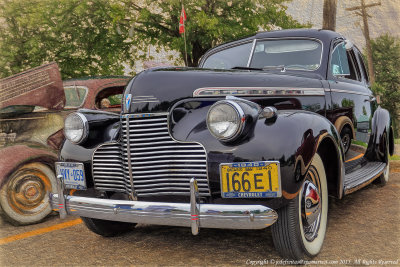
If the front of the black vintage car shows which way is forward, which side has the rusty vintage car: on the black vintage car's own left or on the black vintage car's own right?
on the black vintage car's own right

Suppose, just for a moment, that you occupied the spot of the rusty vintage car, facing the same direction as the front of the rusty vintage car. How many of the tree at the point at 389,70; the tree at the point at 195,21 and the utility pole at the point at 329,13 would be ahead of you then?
0

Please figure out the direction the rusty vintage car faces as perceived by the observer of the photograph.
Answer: facing the viewer and to the left of the viewer

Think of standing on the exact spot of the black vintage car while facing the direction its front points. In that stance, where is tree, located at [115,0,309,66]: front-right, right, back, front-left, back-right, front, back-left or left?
back-right

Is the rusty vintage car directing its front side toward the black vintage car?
no

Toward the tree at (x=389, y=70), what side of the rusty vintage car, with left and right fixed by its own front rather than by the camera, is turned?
back

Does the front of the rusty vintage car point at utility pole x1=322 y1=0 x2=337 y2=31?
no

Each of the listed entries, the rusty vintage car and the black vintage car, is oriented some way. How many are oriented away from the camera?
0

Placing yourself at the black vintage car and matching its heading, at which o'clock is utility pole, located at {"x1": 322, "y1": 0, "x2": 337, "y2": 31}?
The utility pole is roughly at 5 o'clock from the black vintage car.

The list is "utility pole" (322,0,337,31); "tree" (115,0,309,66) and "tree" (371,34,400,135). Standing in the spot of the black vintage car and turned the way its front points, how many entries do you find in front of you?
0
